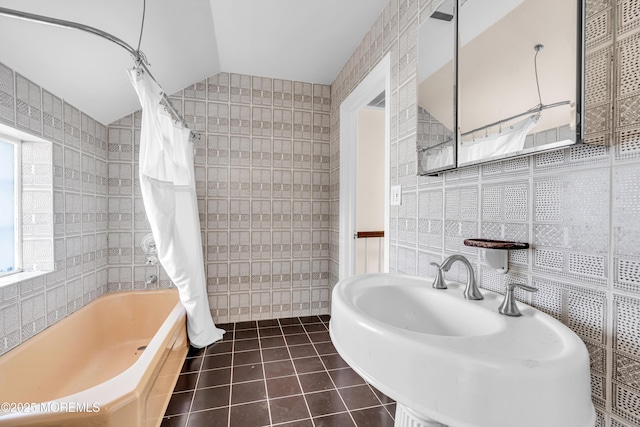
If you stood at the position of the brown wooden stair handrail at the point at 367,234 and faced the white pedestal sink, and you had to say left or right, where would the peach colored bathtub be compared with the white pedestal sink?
right

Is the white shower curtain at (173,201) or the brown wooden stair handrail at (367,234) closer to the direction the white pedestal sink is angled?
the white shower curtain

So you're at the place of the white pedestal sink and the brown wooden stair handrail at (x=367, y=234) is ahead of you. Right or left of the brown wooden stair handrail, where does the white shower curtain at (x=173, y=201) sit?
left

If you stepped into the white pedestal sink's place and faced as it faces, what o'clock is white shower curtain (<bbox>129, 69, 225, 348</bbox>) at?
The white shower curtain is roughly at 2 o'clock from the white pedestal sink.

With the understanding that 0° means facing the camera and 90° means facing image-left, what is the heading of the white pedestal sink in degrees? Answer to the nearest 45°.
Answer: approximately 45°

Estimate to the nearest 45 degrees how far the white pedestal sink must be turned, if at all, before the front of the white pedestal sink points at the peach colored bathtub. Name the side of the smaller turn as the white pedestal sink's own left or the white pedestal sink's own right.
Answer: approximately 45° to the white pedestal sink's own right

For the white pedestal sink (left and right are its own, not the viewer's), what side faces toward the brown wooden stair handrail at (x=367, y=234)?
right

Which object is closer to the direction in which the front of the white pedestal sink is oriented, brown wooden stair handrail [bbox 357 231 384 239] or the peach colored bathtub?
the peach colored bathtub
